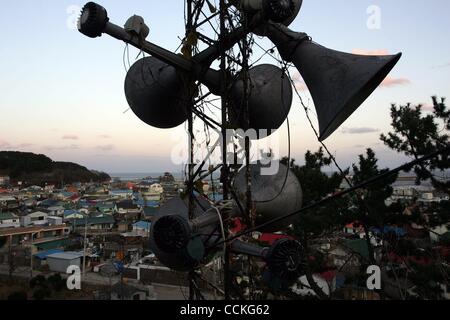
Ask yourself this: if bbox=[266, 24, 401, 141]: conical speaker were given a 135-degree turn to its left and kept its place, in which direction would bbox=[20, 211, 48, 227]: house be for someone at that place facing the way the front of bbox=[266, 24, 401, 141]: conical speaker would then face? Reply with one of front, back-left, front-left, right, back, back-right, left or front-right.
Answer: front

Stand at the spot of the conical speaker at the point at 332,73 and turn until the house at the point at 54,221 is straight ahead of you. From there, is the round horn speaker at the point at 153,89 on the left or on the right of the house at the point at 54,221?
left

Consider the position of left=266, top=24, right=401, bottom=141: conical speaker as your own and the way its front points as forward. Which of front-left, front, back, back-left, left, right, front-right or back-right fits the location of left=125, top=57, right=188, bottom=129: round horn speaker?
back

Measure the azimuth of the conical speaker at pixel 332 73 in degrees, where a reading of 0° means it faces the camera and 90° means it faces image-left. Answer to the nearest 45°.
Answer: approximately 270°

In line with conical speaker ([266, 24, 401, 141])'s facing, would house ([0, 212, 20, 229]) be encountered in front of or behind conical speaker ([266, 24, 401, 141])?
behind

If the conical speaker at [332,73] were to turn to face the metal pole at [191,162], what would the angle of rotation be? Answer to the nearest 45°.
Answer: approximately 180°

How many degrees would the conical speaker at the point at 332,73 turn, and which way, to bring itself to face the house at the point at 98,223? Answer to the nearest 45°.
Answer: approximately 135° to its left

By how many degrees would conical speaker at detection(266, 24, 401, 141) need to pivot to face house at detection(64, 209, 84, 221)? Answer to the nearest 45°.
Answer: approximately 135° to its left
